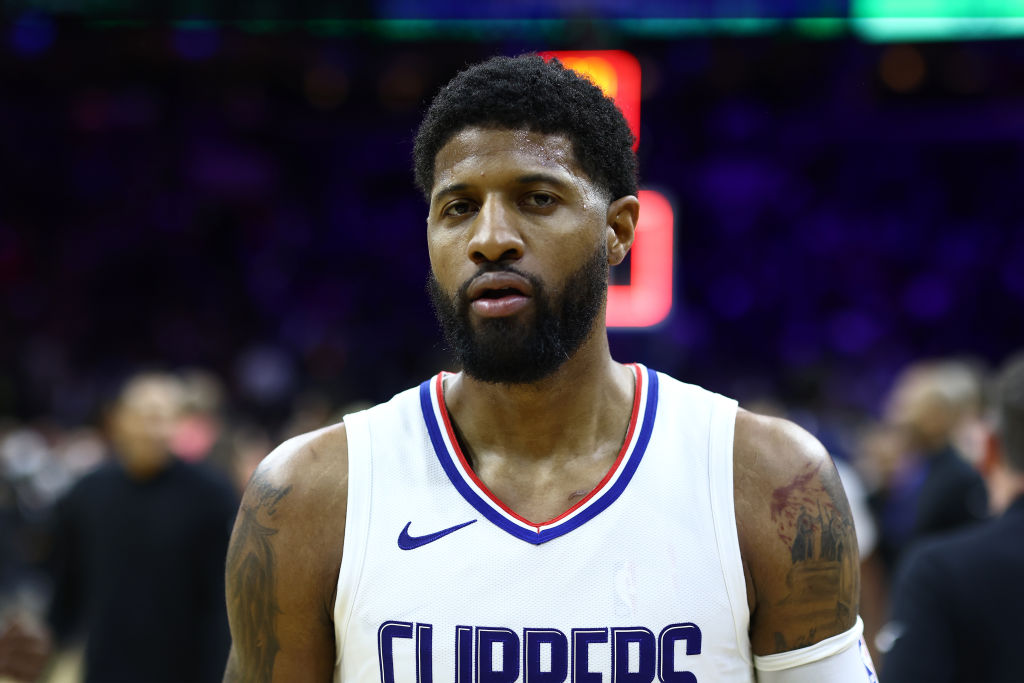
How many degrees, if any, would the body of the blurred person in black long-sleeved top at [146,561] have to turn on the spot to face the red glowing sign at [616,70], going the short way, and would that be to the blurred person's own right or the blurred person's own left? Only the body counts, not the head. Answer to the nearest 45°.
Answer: approximately 135° to the blurred person's own left

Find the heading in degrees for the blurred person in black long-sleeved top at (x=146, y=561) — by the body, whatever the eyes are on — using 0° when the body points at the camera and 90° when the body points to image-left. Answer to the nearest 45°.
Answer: approximately 0°

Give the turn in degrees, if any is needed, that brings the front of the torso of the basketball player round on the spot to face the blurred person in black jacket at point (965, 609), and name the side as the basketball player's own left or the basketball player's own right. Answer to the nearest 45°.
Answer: approximately 135° to the basketball player's own left

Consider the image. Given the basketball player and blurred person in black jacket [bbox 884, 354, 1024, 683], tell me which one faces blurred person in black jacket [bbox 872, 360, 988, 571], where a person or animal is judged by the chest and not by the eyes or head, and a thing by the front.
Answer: blurred person in black jacket [bbox 884, 354, 1024, 683]

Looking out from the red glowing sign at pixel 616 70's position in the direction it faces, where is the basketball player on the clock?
The basketball player is roughly at 12 o'clock from the red glowing sign.
